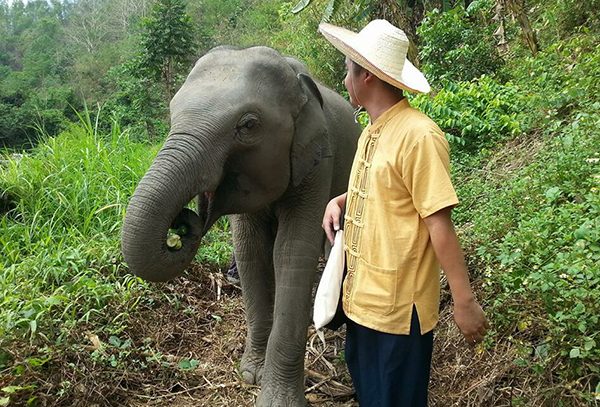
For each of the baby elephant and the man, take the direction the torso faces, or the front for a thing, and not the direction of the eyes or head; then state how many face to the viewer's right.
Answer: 0

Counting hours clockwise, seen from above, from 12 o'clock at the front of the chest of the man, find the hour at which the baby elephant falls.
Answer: The baby elephant is roughly at 3 o'clock from the man.

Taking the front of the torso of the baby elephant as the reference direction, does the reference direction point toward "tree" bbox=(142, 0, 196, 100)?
no

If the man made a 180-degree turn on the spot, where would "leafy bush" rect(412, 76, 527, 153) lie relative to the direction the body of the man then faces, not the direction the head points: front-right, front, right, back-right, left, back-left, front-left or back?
front-left

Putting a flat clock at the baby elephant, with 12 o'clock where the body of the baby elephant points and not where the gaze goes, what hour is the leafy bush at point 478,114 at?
The leafy bush is roughly at 6 o'clock from the baby elephant.

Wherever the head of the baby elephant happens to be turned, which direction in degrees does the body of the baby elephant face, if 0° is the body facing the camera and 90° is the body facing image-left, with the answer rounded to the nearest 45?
approximately 45°

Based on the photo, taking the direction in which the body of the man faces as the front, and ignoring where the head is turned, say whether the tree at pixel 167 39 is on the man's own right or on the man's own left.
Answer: on the man's own right

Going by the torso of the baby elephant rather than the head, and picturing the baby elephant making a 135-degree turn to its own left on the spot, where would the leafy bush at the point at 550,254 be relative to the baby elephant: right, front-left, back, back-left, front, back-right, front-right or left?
front

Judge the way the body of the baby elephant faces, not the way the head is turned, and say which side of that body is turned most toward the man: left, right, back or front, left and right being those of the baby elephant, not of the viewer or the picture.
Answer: left

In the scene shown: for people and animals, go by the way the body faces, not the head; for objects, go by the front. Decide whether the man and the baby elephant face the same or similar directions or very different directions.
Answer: same or similar directions

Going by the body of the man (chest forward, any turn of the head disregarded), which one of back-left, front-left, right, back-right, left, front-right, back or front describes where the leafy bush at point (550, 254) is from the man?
back
